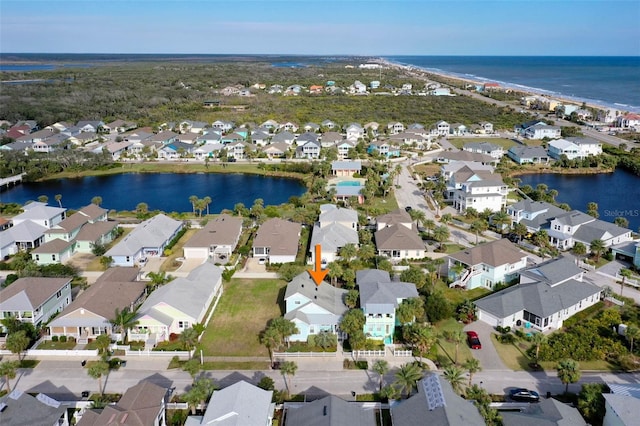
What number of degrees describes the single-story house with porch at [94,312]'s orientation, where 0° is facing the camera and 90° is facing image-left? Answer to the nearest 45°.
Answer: approximately 0°

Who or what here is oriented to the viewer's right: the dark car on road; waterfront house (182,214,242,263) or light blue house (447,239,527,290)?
the dark car on road

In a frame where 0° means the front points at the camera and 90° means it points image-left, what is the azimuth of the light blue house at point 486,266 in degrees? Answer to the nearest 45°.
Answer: approximately 45°

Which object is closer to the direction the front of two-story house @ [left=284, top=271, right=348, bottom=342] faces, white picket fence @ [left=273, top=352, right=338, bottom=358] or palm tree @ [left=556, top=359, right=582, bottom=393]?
the white picket fence

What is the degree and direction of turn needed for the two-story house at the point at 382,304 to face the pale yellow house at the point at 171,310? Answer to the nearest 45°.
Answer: approximately 90° to its right

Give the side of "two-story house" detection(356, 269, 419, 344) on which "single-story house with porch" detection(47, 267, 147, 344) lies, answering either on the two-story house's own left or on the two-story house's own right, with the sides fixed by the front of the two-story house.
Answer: on the two-story house's own right

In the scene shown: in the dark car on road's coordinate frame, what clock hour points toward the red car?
The red car is roughly at 8 o'clock from the dark car on road.

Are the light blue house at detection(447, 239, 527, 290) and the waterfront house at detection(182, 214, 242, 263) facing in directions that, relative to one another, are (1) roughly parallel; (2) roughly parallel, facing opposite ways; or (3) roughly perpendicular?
roughly perpendicular

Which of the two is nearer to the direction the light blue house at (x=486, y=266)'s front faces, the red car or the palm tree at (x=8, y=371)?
the palm tree

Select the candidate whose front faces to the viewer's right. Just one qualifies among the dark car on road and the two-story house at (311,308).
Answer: the dark car on road

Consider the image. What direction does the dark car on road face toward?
to the viewer's right

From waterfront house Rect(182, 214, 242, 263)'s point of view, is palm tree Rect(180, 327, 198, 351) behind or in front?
in front

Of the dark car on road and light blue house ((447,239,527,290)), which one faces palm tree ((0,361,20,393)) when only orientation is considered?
the light blue house

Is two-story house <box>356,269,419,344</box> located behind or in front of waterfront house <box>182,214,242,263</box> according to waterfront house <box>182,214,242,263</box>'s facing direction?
in front

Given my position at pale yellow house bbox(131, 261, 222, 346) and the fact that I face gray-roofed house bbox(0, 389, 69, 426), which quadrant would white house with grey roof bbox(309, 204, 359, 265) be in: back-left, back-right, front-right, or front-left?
back-left
